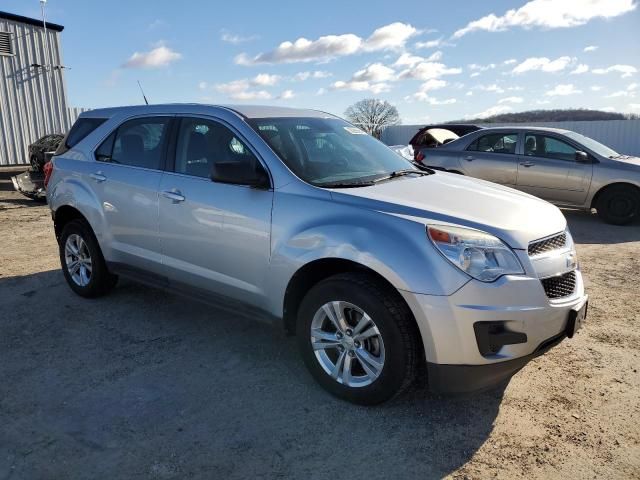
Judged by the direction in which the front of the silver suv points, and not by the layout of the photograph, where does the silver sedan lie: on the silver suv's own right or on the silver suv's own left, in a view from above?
on the silver suv's own left

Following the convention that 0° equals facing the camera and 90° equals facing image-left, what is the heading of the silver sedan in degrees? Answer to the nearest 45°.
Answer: approximately 315°

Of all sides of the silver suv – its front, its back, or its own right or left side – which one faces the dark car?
back

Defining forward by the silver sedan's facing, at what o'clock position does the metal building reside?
The metal building is roughly at 5 o'clock from the silver sedan.

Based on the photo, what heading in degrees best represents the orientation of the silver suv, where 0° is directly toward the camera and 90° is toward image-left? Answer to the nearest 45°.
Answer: approximately 315°

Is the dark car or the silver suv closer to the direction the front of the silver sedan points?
the silver suv

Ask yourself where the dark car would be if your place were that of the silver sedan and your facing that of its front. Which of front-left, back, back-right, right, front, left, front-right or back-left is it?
back-right

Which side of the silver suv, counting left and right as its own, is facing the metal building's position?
back
